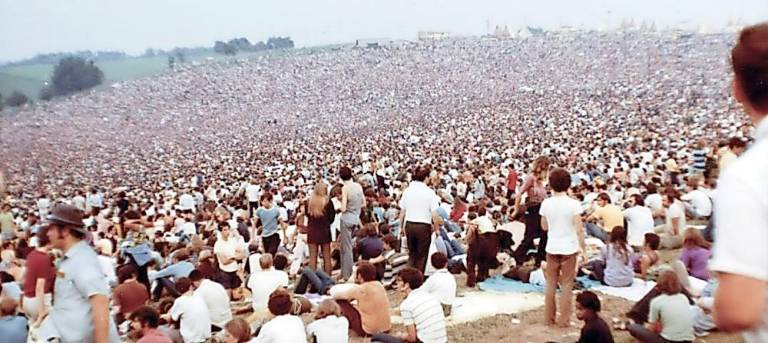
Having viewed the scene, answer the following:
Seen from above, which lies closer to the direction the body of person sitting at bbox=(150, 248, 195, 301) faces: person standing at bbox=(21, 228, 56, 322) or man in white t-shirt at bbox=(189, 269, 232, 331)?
the person standing

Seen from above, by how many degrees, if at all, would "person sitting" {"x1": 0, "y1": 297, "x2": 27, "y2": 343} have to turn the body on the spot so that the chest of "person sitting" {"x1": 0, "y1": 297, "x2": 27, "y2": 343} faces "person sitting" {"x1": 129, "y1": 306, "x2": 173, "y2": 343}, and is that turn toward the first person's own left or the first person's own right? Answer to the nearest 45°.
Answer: approximately 135° to the first person's own right

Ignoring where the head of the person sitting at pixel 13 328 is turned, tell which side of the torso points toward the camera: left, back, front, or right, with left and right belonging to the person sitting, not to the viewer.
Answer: back

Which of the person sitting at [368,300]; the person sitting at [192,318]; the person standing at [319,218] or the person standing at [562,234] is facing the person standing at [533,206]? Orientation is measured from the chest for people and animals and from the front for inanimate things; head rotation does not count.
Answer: the person standing at [562,234]

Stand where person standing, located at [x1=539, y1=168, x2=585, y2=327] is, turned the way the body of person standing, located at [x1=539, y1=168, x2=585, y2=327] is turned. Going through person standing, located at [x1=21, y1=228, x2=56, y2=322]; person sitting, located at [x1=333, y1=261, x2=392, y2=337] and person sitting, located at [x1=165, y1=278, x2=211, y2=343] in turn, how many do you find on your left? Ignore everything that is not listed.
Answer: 3

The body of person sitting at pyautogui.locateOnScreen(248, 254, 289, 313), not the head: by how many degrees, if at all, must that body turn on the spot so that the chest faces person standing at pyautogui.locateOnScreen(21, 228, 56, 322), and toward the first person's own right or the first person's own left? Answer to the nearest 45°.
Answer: approximately 135° to the first person's own left

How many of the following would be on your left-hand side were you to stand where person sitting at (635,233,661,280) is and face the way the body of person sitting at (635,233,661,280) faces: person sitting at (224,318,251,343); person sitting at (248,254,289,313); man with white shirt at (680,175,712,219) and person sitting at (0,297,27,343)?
3

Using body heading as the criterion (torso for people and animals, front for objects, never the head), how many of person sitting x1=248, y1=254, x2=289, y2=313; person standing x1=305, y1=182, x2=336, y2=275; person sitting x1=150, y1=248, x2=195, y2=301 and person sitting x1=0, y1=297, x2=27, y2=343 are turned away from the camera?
3

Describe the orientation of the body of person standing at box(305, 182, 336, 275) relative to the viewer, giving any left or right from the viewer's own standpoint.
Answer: facing away from the viewer

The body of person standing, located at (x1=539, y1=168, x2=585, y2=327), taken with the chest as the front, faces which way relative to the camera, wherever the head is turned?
away from the camera

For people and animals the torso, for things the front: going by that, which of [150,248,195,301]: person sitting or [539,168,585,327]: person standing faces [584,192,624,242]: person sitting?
the person standing
